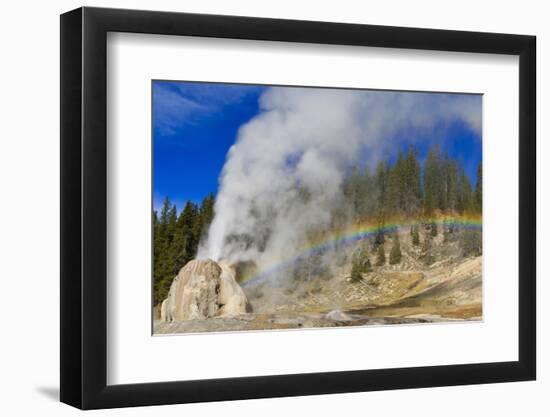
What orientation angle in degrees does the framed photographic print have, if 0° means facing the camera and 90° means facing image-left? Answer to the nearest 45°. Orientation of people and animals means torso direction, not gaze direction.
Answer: approximately 315°
